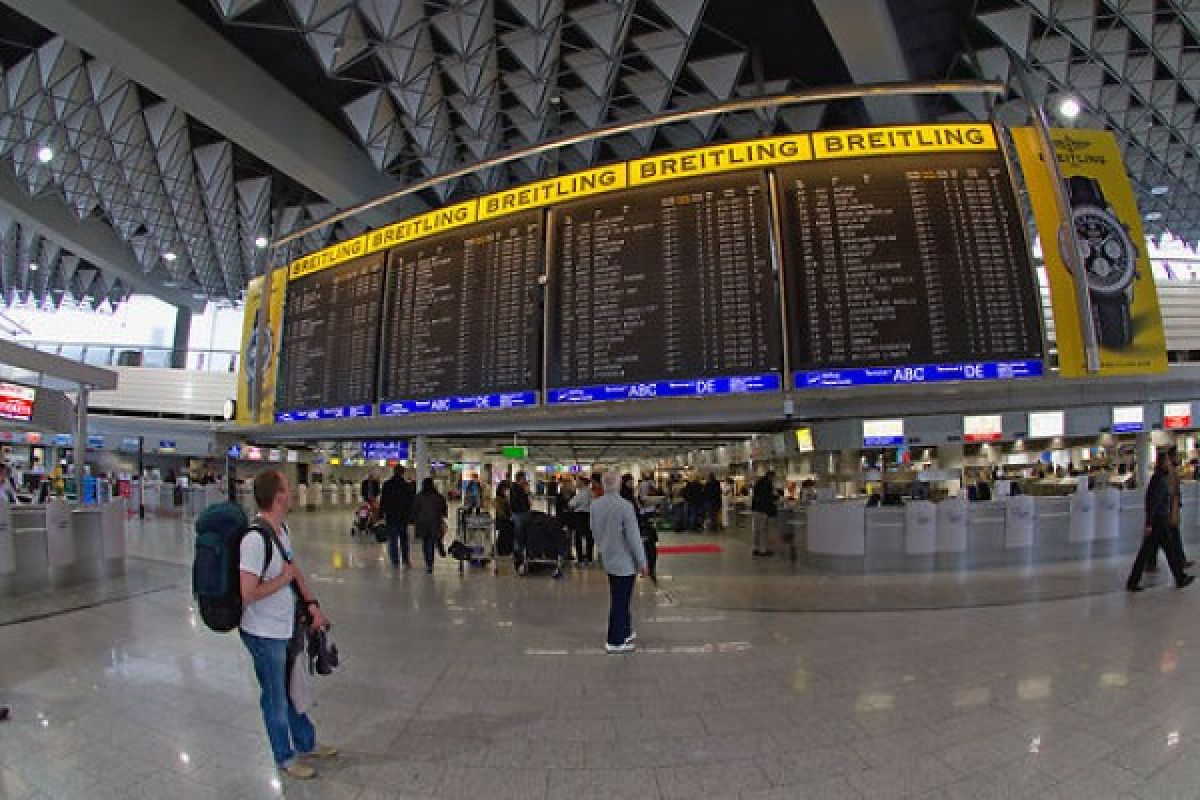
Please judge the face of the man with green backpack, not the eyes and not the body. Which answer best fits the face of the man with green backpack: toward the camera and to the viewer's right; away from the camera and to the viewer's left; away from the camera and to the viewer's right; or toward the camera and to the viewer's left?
away from the camera and to the viewer's right

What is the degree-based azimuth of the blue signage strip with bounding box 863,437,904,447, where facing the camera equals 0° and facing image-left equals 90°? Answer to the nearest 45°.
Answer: approximately 0°

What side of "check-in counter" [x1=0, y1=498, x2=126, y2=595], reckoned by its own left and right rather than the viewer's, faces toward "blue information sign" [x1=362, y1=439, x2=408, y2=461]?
left

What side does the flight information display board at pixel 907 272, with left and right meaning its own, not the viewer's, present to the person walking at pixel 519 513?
right

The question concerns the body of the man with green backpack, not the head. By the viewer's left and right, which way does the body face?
facing to the right of the viewer

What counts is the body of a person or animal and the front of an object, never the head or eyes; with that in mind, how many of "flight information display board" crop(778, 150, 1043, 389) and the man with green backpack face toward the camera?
1
